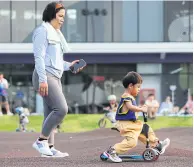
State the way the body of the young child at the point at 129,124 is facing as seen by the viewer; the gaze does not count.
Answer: to the viewer's right

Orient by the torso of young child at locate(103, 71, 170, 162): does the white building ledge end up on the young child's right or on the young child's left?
on the young child's left

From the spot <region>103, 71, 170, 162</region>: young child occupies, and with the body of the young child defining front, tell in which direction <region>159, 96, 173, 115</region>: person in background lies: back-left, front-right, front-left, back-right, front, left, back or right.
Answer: left

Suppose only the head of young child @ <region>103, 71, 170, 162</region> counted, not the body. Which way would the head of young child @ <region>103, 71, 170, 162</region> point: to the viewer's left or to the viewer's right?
to the viewer's right

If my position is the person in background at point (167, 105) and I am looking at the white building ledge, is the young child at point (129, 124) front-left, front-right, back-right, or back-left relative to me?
back-left
